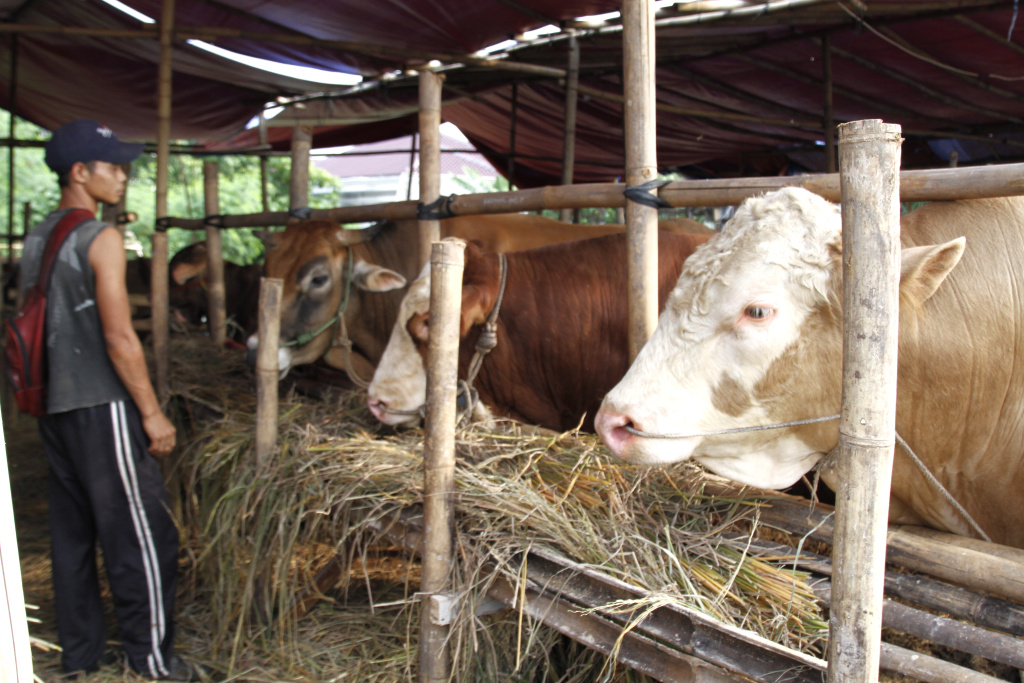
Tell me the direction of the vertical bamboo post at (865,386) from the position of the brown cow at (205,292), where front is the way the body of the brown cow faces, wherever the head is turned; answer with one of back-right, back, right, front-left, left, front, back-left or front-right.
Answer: left

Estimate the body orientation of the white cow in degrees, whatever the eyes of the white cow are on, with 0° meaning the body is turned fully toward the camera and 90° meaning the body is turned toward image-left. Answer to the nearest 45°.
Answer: approximately 90°

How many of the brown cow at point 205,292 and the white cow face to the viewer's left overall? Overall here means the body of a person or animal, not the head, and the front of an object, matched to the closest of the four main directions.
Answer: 2

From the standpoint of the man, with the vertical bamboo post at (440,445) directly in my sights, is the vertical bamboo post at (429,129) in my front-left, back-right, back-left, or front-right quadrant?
front-left

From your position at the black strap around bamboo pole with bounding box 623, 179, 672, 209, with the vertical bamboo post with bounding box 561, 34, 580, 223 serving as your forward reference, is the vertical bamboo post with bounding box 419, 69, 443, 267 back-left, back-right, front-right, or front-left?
front-left

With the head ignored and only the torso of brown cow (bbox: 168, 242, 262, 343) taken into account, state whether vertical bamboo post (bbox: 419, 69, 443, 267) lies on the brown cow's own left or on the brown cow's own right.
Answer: on the brown cow's own left

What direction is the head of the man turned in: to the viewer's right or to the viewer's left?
to the viewer's right

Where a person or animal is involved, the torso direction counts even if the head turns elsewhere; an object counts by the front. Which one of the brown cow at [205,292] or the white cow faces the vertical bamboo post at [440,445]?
the white cow

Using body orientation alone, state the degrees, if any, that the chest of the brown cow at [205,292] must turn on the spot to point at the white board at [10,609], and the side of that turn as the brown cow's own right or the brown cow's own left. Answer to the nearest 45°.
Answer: approximately 90° to the brown cow's own left

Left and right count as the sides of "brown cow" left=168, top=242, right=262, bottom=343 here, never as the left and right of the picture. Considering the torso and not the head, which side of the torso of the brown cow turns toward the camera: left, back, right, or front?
left
